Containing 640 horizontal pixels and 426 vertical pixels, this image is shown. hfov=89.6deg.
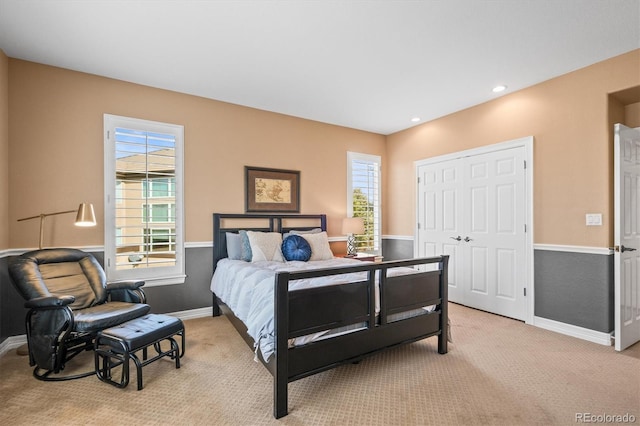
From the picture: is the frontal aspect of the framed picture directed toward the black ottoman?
no

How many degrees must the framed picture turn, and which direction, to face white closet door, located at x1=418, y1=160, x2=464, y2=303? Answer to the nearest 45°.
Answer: approximately 45° to its left

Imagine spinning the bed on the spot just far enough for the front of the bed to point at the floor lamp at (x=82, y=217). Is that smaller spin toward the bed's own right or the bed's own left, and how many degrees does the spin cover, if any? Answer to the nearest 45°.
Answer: approximately 135° to the bed's own right

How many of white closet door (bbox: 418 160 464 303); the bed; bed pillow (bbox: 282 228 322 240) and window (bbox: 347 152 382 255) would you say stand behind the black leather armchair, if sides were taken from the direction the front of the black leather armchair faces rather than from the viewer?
0

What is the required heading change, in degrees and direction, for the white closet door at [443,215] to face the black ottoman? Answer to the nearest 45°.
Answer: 0° — it already faces it

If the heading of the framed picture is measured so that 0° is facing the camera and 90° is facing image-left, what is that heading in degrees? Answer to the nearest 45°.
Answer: approximately 315°

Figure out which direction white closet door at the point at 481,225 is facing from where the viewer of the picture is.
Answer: facing the viewer and to the left of the viewer

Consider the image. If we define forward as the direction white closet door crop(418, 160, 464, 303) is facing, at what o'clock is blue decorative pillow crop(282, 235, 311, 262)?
The blue decorative pillow is roughly at 12 o'clock from the white closet door.

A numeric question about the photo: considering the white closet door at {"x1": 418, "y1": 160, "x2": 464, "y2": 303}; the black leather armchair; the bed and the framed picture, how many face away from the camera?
0

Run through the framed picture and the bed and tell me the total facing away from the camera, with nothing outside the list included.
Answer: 0

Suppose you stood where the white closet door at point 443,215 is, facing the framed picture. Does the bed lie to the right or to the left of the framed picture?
left

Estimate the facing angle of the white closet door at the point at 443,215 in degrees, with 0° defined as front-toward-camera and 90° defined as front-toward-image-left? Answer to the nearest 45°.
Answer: approximately 45°

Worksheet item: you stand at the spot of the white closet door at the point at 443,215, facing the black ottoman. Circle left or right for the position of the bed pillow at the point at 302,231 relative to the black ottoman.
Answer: right

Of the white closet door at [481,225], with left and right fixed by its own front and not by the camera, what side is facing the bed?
front

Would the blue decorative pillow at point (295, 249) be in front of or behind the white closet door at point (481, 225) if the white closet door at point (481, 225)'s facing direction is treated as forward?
in front

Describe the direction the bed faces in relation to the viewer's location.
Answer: facing the viewer and to the right of the viewer

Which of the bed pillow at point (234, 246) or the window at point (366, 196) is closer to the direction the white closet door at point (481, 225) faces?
the bed pillow

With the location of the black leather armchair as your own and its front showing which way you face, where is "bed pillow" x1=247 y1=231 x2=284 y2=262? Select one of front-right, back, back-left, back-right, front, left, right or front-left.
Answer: front-left

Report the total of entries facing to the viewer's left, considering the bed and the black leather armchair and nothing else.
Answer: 0

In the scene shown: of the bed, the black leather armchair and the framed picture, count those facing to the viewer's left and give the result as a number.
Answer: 0
